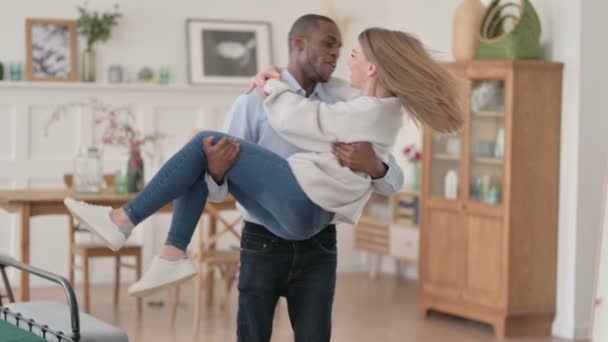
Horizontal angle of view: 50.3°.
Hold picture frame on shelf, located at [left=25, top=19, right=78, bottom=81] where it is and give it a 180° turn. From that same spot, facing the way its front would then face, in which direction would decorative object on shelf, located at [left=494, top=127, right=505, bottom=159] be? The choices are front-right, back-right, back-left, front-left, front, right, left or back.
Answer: back-right

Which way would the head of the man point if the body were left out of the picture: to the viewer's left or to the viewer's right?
to the viewer's right

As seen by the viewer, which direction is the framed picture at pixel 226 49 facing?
toward the camera

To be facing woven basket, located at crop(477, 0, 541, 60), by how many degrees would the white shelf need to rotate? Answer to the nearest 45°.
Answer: approximately 45° to its left

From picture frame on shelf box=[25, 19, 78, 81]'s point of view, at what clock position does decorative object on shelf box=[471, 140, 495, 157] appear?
The decorative object on shelf is roughly at 10 o'clock from the picture frame on shelf.

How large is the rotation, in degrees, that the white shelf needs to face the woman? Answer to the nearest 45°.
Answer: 0° — it already faces them

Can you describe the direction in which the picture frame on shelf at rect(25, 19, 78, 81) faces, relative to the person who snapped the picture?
facing the viewer

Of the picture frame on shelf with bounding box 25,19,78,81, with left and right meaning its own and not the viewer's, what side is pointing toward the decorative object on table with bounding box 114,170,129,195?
front

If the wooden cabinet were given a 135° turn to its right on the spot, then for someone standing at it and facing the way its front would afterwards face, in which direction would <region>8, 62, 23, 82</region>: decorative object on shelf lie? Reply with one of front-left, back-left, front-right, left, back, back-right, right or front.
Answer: left
